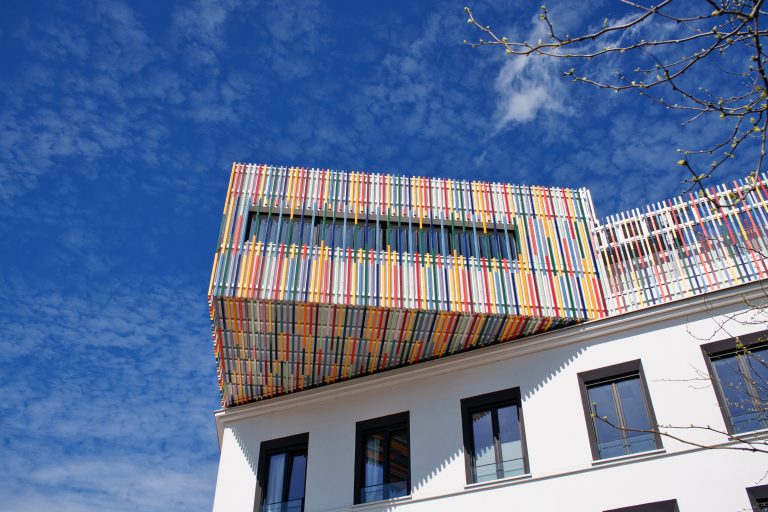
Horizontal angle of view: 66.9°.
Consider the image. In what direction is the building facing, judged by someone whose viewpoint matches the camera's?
facing the viewer and to the left of the viewer
